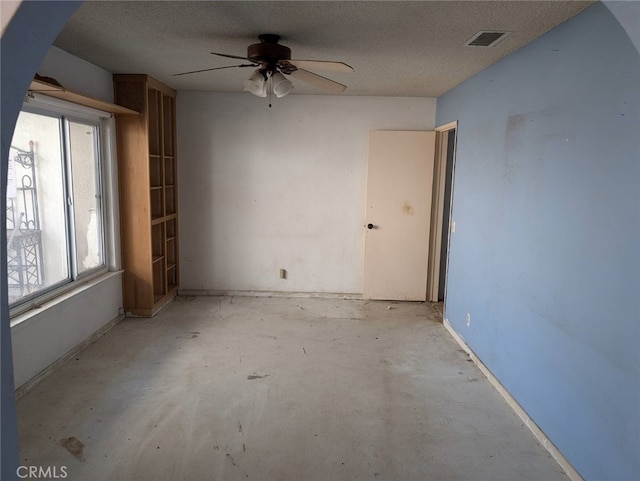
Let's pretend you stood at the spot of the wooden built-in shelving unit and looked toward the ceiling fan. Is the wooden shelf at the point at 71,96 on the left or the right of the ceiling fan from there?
right

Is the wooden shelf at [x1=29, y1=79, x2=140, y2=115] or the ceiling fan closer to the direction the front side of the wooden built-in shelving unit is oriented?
the ceiling fan

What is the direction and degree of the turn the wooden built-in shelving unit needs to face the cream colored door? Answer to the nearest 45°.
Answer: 0° — it already faces it

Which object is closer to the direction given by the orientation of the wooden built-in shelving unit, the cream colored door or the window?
the cream colored door

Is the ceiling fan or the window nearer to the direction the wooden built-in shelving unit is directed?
the ceiling fan

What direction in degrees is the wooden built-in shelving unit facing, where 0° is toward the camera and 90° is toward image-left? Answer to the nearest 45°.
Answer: approximately 270°

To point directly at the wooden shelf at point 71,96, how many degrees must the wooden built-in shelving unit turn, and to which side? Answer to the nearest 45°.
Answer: approximately 135° to its right

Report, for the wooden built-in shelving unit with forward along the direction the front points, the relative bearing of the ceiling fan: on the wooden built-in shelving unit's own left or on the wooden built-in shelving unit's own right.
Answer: on the wooden built-in shelving unit's own right
